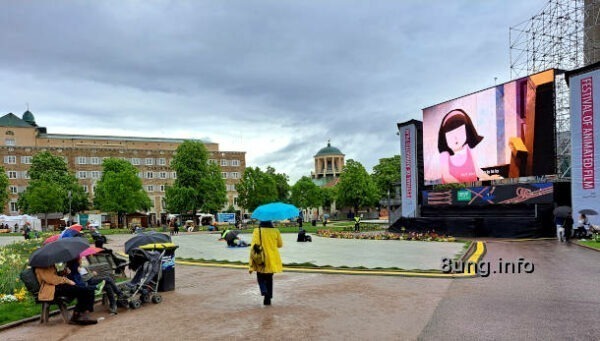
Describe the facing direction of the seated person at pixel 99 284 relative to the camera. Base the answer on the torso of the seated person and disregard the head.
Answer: to the viewer's right

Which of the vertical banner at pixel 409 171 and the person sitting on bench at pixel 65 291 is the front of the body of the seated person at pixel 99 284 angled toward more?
the vertical banner

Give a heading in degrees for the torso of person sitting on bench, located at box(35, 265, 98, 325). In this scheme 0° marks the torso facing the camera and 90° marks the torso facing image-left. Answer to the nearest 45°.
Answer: approximately 270°

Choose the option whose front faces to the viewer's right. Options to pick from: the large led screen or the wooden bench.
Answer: the wooden bench

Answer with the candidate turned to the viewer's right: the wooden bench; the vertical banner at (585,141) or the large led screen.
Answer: the wooden bench

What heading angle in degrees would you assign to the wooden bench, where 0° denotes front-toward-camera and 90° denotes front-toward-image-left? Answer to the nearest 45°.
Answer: approximately 270°

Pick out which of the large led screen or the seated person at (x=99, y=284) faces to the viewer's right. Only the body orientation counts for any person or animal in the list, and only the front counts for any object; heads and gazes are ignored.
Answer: the seated person

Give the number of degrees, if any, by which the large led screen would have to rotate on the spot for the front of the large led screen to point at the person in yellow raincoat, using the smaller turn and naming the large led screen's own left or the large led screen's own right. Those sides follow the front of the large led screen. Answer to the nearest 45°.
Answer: approximately 45° to the large led screen's own left
